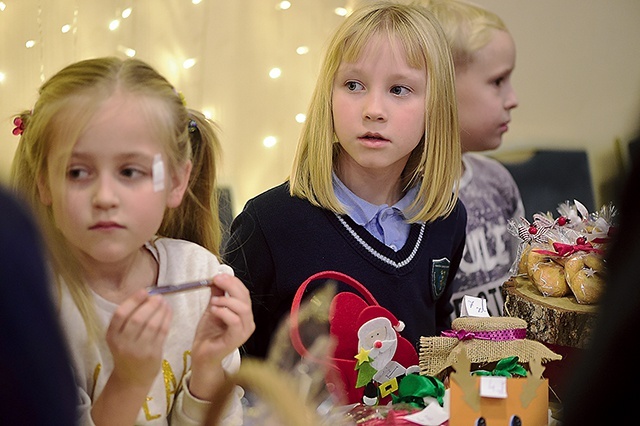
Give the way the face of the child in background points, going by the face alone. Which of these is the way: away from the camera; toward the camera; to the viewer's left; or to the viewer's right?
to the viewer's right

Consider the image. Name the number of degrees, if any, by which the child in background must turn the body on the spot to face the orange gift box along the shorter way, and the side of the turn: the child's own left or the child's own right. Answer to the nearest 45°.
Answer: approximately 45° to the child's own right

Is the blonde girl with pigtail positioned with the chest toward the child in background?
no

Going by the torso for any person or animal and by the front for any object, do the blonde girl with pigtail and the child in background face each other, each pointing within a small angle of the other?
no

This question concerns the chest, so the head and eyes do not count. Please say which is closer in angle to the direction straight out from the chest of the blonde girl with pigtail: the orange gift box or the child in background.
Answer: the orange gift box

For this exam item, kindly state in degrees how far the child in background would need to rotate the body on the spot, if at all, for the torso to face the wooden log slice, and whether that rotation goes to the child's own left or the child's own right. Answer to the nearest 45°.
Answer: approximately 45° to the child's own right

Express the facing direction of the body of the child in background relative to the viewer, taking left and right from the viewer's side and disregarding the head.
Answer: facing the viewer and to the right of the viewer

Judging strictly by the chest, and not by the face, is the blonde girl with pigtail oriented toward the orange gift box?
no

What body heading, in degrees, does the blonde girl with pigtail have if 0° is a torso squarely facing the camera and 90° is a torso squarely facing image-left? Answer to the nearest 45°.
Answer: approximately 0°

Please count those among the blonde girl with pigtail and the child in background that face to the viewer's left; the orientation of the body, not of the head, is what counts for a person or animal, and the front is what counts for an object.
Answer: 0

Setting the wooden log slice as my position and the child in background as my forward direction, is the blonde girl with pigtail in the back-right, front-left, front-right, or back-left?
back-left

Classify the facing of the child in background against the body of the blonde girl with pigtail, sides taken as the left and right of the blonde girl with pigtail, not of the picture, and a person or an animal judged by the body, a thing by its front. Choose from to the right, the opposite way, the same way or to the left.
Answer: to the left

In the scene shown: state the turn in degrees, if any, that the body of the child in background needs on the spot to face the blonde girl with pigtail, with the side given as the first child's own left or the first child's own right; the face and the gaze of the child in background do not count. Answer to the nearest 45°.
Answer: approximately 45° to the first child's own right
